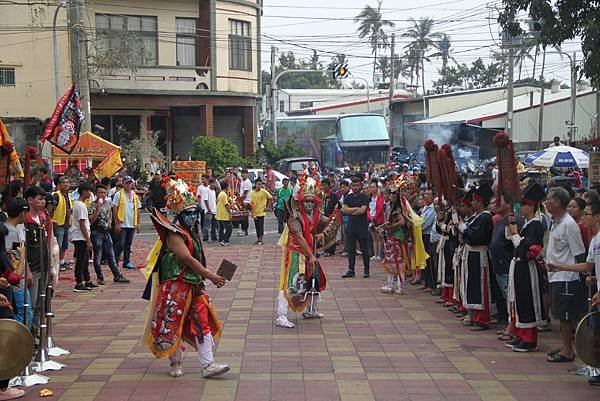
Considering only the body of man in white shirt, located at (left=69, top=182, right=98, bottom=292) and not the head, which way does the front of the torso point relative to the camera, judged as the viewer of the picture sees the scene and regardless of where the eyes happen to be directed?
to the viewer's right

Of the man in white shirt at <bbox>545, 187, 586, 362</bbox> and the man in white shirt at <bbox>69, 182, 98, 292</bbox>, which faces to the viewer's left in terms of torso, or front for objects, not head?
the man in white shirt at <bbox>545, 187, 586, 362</bbox>

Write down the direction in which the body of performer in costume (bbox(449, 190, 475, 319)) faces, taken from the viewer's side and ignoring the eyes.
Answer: to the viewer's left

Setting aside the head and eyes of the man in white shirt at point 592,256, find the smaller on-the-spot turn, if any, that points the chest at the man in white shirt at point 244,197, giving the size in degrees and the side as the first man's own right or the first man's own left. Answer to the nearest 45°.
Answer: approximately 45° to the first man's own right

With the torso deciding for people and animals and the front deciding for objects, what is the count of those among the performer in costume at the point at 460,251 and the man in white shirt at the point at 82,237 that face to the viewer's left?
1

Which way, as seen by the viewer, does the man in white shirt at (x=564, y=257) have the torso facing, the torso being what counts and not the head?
to the viewer's left

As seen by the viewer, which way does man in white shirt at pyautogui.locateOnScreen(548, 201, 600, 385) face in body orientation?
to the viewer's left

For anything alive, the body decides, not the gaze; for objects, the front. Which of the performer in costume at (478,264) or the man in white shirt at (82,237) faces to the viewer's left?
the performer in costume

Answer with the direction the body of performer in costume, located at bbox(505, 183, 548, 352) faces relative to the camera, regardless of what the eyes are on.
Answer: to the viewer's left

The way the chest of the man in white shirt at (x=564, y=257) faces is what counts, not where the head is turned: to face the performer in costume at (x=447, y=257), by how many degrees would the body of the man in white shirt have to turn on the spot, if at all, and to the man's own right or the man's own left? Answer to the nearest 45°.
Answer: approximately 45° to the man's own right

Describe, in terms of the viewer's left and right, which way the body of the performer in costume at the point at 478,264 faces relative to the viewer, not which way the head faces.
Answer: facing to the left of the viewer

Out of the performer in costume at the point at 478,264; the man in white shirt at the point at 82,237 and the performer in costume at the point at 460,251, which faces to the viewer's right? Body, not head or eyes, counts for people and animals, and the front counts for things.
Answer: the man in white shirt
